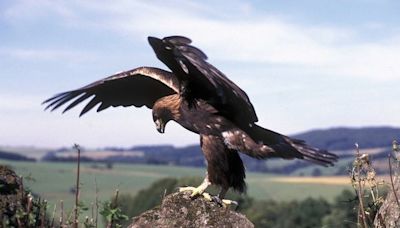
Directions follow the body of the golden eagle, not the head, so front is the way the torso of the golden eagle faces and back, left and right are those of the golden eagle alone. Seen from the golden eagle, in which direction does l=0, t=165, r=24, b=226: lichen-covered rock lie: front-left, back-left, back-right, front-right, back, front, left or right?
front

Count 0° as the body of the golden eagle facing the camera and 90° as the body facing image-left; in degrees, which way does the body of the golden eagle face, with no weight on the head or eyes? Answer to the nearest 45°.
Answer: approximately 90°

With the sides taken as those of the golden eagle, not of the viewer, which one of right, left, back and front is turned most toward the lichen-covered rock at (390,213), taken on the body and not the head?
back
